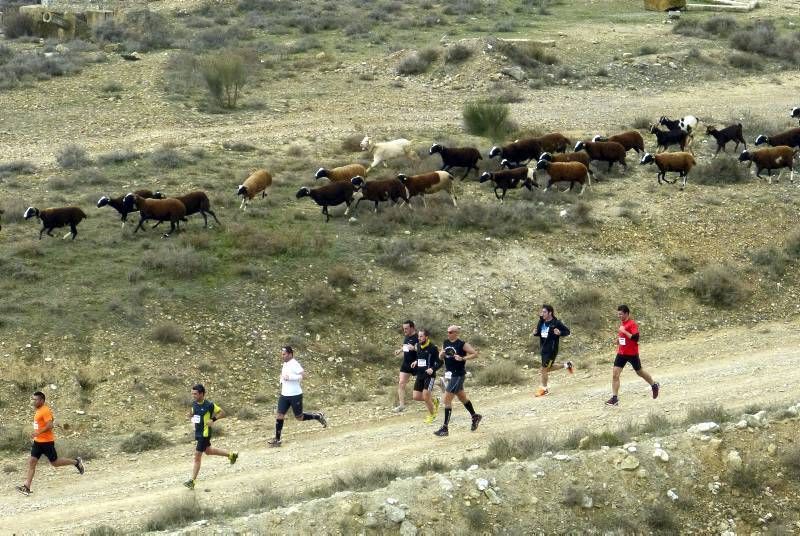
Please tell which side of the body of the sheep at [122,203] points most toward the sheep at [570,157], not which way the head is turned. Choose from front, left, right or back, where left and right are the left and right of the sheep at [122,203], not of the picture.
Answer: back

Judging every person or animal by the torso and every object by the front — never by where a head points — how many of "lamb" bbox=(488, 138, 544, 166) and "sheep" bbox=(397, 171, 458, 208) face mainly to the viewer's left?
2

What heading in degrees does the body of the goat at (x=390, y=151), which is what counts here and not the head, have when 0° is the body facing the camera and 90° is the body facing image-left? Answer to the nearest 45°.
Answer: approximately 90°

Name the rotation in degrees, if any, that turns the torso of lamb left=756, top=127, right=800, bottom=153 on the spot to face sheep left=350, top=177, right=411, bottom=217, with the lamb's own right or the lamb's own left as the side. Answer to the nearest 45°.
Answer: approximately 45° to the lamb's own left

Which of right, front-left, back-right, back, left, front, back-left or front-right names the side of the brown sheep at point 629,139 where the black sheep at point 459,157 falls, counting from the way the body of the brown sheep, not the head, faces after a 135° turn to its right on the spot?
back

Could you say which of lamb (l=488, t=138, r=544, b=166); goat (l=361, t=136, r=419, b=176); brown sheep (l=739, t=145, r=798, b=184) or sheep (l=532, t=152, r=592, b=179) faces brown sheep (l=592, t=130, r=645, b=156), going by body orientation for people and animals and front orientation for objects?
the brown sheep (l=739, t=145, r=798, b=184)

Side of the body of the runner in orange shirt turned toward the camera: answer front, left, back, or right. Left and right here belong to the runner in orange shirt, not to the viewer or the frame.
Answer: left

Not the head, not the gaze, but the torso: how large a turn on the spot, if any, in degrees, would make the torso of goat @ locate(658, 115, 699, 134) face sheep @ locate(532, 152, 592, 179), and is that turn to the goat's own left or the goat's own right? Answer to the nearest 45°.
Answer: approximately 45° to the goat's own left

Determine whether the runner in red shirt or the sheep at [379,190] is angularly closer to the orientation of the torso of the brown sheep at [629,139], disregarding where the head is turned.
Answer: the sheep

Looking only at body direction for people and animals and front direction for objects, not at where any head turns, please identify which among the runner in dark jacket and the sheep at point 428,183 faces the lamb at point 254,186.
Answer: the sheep at point 428,183

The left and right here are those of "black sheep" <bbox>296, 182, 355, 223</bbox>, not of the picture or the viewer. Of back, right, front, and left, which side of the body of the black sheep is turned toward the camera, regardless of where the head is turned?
left

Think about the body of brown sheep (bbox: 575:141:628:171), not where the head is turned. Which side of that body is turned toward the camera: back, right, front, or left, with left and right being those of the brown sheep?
left

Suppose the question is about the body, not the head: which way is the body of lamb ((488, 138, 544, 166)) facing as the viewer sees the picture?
to the viewer's left

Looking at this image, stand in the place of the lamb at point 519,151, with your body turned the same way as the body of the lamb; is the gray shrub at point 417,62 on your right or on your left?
on your right

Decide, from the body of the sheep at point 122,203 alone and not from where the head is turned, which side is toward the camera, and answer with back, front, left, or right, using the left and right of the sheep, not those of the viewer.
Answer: left

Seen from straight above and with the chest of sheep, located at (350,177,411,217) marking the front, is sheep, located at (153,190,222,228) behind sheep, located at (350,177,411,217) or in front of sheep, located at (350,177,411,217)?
in front

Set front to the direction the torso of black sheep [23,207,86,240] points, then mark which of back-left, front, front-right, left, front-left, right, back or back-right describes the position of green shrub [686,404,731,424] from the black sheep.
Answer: back-left

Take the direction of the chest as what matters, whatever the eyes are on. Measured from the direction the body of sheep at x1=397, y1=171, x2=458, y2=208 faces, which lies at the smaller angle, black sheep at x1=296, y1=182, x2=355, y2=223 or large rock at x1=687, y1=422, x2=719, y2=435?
the black sheep

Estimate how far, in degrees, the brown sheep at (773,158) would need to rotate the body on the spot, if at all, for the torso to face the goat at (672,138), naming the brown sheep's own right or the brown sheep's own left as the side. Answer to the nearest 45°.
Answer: approximately 45° to the brown sheep's own right

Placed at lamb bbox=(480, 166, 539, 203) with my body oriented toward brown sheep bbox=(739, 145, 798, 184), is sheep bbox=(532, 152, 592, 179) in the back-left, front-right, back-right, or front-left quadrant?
front-left

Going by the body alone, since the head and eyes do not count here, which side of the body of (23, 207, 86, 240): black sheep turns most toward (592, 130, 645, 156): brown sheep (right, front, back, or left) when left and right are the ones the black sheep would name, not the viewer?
back
